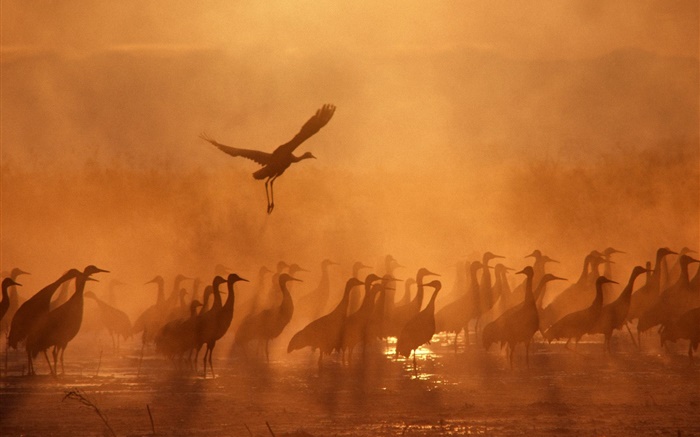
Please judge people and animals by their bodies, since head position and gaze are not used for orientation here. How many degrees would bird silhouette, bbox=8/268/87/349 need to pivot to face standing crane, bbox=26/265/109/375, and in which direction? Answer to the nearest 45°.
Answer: approximately 45° to its right

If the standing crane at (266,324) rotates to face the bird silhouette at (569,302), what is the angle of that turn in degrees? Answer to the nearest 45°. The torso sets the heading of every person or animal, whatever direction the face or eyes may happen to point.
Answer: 0° — it already faces it

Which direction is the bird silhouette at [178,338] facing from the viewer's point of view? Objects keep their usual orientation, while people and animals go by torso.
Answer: to the viewer's right

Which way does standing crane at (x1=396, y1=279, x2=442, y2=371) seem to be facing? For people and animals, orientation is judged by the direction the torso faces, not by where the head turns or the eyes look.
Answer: to the viewer's right

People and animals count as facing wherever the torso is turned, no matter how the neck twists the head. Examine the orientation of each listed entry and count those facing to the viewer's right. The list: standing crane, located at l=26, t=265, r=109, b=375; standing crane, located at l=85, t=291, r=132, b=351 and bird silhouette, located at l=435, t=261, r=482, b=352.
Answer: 2

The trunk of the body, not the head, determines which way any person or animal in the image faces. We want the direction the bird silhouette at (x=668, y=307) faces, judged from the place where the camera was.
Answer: facing to the right of the viewer

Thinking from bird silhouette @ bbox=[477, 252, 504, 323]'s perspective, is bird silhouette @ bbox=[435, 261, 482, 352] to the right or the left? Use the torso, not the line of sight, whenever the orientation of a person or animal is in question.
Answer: on its right

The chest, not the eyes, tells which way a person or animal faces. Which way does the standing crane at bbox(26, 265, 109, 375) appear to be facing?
to the viewer's right

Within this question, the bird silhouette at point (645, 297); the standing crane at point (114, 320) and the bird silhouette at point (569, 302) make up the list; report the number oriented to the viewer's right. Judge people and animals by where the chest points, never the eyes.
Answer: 2

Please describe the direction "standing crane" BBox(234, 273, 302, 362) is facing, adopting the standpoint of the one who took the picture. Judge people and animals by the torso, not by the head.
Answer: facing to the right of the viewer

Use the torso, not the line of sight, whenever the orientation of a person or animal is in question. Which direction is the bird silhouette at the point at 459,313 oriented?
to the viewer's right

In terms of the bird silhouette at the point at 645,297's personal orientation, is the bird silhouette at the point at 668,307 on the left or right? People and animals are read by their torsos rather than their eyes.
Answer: on its right
